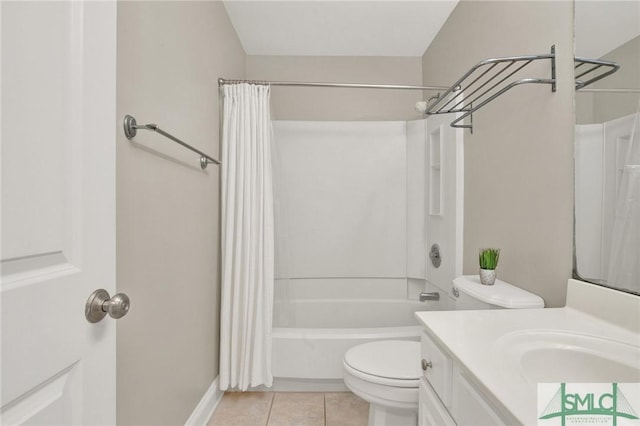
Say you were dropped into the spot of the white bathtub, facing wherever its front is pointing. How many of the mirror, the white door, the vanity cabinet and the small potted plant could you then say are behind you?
0

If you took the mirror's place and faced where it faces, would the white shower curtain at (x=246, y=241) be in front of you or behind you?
in front

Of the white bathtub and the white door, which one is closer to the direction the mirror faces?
the white door

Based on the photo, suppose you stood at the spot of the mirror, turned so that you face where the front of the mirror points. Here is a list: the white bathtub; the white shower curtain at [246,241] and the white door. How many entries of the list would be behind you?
0

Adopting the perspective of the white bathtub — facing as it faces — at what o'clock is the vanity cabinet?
The vanity cabinet is roughly at 11 o'clock from the white bathtub.

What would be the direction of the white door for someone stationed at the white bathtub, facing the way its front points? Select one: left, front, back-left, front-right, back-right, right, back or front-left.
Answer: front

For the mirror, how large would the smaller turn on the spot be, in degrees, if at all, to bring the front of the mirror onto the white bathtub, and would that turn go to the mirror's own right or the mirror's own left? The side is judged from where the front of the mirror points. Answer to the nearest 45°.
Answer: approximately 45° to the mirror's own right

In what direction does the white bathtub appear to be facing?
toward the camera

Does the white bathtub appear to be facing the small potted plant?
no

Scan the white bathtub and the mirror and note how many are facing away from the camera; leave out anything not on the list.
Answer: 0

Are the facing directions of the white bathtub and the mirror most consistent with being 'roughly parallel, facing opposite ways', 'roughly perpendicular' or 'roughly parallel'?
roughly perpendicular

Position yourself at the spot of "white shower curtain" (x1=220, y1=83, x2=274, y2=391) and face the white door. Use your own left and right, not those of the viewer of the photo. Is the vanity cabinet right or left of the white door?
left

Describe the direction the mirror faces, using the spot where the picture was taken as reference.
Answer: facing the viewer and to the left of the viewer
